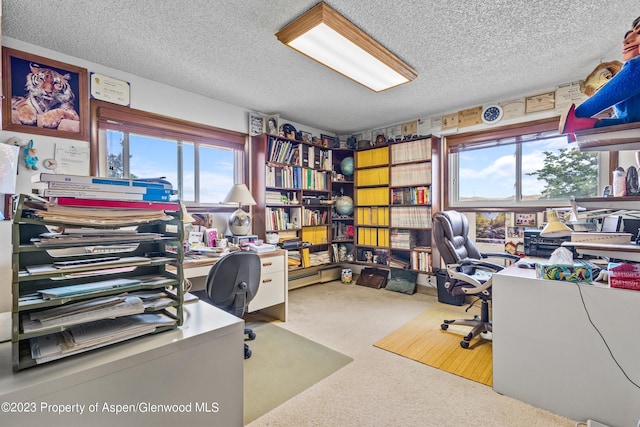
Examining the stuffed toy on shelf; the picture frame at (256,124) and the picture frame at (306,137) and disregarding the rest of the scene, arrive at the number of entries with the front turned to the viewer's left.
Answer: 1

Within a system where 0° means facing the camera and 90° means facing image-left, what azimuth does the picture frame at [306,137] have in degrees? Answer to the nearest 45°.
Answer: approximately 315°

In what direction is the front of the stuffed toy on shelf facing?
to the viewer's left

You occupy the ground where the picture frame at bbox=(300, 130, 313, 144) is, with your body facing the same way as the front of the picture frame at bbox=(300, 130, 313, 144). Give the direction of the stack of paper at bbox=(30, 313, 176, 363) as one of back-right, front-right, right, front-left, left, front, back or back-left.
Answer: front-right

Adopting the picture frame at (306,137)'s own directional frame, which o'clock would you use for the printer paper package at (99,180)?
The printer paper package is roughly at 2 o'clock from the picture frame.

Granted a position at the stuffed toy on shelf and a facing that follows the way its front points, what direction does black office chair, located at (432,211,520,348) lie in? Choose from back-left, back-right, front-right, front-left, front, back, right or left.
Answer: front-right

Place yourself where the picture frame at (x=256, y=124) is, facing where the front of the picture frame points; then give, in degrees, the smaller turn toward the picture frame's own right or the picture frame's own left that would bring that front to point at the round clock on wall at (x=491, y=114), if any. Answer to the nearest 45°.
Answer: approximately 45° to the picture frame's own left

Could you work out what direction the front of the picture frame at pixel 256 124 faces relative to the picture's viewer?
facing the viewer and to the right of the viewer
